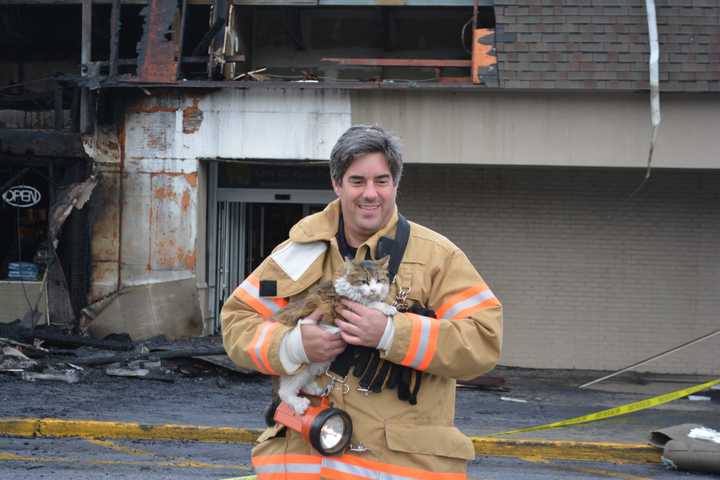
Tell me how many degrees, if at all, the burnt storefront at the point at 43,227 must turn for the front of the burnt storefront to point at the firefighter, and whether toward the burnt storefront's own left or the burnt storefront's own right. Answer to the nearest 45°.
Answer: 0° — it already faces them

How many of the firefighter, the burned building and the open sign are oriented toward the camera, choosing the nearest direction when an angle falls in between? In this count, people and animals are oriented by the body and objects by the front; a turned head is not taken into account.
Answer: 3

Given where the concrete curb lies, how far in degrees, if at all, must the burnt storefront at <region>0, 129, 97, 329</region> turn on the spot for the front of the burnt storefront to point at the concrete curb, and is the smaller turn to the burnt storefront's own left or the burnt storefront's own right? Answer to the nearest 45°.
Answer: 0° — it already faces it

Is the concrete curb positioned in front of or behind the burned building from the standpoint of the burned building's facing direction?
in front

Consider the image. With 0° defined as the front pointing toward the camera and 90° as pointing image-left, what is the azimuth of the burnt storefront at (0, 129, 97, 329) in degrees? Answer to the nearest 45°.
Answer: approximately 0°

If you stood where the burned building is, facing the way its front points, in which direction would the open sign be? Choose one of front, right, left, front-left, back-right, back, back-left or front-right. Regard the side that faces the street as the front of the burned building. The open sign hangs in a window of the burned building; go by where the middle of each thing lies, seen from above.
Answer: right

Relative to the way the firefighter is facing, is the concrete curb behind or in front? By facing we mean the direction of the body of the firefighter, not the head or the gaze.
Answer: behind

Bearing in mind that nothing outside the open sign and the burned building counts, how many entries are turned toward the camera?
2

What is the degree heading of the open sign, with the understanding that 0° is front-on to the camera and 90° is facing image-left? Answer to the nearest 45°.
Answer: approximately 0°
